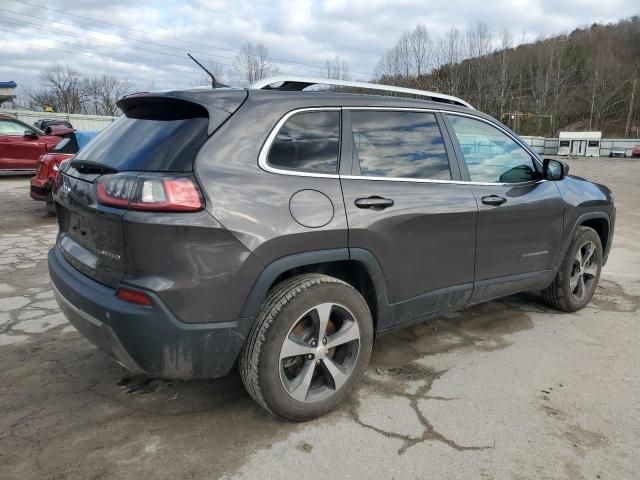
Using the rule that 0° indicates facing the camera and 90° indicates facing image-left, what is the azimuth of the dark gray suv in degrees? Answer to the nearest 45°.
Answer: approximately 225°

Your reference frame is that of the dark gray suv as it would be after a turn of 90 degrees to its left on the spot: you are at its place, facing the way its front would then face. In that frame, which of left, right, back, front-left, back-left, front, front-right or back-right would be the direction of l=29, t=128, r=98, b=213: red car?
front

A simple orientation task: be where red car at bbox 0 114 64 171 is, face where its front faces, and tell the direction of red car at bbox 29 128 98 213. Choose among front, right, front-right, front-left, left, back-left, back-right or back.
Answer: right

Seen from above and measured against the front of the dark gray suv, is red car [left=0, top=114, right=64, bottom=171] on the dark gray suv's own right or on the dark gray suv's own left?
on the dark gray suv's own left

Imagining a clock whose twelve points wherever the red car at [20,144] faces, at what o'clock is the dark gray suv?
The dark gray suv is roughly at 3 o'clock from the red car.

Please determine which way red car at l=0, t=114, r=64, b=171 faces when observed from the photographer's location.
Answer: facing to the right of the viewer

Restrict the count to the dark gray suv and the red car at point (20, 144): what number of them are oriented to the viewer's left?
0
